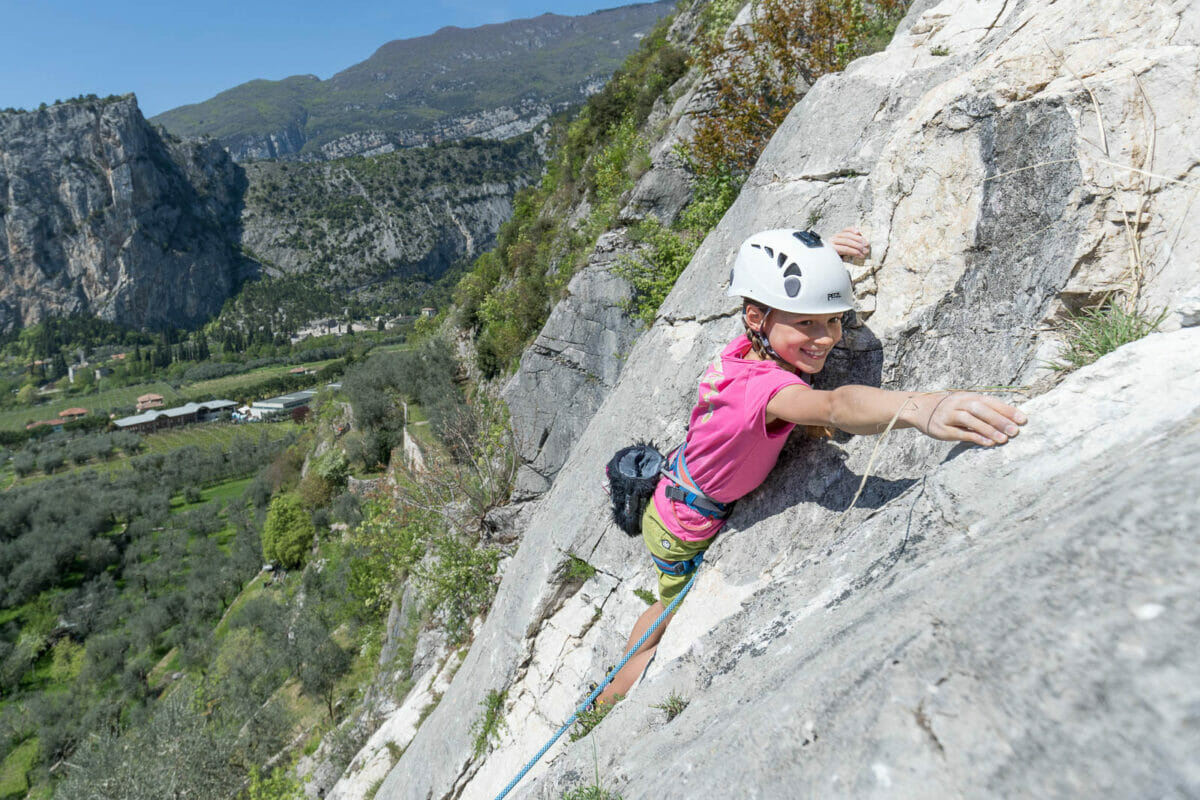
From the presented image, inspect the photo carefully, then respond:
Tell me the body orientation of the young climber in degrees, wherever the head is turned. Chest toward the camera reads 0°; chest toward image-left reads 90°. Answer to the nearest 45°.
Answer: approximately 270°

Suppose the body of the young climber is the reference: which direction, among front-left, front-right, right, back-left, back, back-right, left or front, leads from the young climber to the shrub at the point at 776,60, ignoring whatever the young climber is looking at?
left

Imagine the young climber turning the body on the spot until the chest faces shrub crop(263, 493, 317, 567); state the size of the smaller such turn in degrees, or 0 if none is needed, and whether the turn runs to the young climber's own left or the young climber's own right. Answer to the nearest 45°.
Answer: approximately 135° to the young climber's own left

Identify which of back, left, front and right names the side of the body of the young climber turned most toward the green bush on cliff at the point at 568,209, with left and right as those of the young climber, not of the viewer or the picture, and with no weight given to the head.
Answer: left
